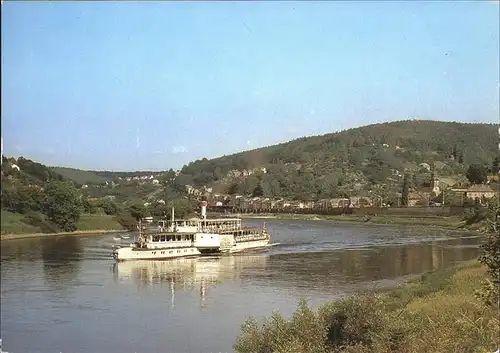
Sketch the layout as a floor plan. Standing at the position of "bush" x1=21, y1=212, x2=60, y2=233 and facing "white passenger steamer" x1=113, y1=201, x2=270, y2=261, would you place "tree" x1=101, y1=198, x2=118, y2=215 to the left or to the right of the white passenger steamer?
left

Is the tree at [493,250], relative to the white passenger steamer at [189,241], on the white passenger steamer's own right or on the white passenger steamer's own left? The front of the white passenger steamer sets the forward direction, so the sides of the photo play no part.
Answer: on the white passenger steamer's own left

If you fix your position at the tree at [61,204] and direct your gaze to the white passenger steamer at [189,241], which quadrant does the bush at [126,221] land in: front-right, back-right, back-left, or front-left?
front-left

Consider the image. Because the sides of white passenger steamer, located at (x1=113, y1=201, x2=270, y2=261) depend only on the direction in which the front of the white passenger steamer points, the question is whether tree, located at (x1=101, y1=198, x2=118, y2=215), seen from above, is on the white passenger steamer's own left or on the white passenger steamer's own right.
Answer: on the white passenger steamer's own right

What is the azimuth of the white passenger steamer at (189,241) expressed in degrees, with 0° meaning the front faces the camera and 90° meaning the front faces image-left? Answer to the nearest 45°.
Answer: approximately 45°

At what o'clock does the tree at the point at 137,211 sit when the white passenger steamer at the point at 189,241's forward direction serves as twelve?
The tree is roughly at 4 o'clock from the white passenger steamer.

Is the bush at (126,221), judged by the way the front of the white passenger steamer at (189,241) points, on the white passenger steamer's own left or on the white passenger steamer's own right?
on the white passenger steamer's own right
